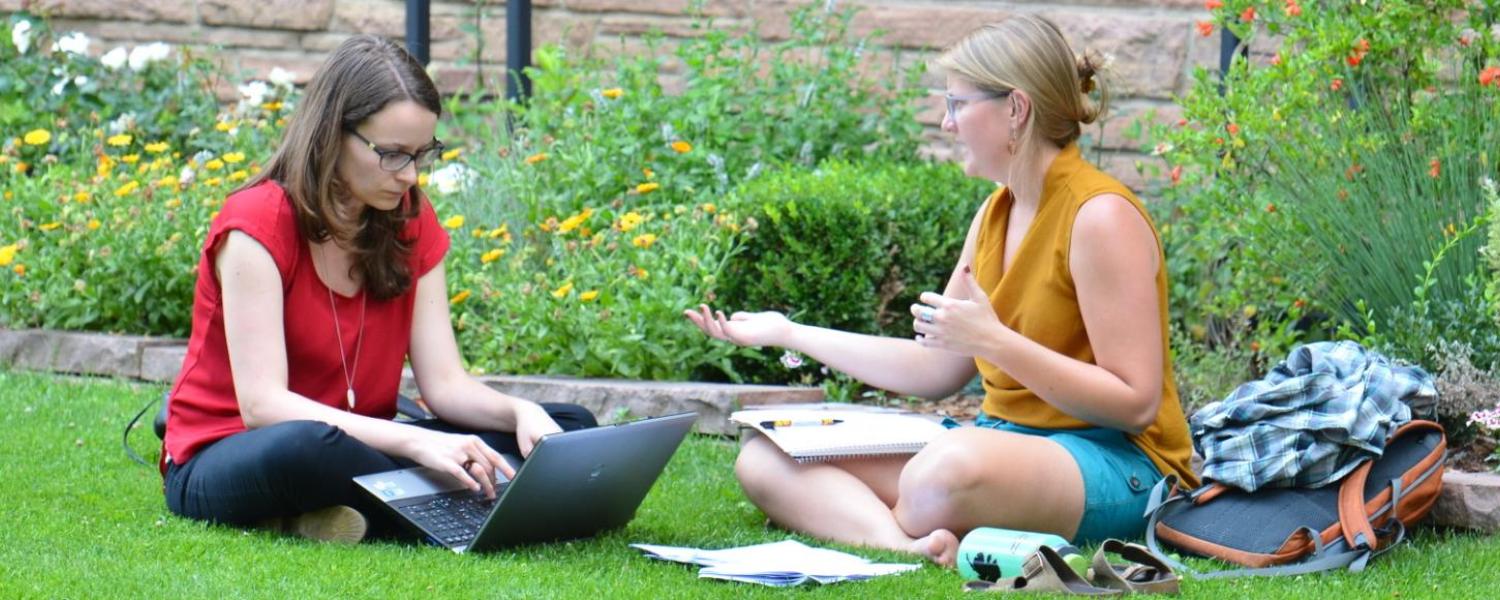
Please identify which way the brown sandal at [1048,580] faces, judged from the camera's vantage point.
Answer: facing to the left of the viewer

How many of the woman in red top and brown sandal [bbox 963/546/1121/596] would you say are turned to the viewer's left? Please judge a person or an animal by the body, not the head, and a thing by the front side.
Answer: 1

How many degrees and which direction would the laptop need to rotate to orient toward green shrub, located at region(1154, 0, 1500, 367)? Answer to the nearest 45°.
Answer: approximately 90° to its right

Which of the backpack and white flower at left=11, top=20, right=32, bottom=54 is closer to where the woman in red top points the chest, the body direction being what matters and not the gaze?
the backpack

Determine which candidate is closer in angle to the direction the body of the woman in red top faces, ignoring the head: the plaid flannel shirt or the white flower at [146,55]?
the plaid flannel shirt

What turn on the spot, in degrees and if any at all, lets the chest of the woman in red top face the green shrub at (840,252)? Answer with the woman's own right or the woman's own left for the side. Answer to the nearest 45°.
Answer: approximately 90° to the woman's own left

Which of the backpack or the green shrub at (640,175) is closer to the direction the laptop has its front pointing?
the green shrub

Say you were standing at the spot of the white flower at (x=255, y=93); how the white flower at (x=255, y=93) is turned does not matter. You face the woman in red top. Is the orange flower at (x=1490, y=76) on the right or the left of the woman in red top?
left

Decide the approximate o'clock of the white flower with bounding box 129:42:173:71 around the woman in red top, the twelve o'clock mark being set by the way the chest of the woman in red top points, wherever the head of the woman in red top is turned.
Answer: The white flower is roughly at 7 o'clock from the woman in red top.

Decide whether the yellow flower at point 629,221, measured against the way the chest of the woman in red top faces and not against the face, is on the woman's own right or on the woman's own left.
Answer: on the woman's own left

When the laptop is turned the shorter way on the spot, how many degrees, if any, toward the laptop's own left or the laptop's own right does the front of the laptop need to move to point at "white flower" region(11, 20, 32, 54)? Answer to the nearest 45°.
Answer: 0° — it already faces it

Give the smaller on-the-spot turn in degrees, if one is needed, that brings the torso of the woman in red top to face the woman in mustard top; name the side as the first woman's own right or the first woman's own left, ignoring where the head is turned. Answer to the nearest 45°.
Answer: approximately 45° to the first woman's own left

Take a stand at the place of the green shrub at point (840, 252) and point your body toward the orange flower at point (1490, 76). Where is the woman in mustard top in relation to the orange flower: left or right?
right
